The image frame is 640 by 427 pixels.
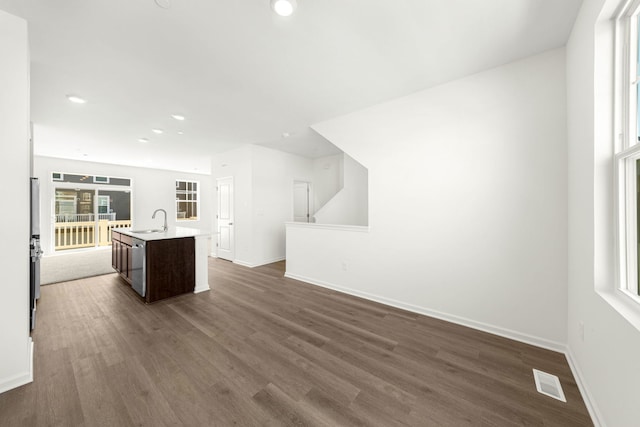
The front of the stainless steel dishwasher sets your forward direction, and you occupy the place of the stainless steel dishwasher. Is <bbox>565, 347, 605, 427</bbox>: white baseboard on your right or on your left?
on your left

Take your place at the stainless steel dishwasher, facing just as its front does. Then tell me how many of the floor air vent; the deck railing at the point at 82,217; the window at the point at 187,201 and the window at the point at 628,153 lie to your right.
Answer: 2

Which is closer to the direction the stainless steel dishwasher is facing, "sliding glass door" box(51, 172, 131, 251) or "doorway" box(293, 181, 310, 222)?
the sliding glass door

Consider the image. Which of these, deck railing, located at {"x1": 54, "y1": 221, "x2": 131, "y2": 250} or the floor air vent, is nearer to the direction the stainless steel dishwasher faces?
the deck railing

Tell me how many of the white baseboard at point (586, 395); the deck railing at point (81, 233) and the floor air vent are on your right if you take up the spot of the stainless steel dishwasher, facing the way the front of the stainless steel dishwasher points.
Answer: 1

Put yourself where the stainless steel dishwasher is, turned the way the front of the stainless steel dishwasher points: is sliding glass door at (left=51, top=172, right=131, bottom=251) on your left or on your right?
on your right

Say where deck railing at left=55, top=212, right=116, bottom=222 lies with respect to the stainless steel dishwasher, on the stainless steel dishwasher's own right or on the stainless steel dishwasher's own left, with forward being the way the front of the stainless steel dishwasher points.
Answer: on the stainless steel dishwasher's own right

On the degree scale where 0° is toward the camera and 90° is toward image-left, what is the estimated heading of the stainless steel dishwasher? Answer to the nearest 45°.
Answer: approximately 90°

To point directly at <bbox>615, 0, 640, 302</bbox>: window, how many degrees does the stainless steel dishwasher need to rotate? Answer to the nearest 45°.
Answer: approximately 135° to its left

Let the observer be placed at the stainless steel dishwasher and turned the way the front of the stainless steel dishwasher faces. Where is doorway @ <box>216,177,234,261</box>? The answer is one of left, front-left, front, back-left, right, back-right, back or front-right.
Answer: back-right

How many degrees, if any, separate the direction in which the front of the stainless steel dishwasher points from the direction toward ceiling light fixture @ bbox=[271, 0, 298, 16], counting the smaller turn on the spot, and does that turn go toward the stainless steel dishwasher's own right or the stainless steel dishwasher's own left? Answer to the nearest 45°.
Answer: approximately 90° to the stainless steel dishwasher's own left

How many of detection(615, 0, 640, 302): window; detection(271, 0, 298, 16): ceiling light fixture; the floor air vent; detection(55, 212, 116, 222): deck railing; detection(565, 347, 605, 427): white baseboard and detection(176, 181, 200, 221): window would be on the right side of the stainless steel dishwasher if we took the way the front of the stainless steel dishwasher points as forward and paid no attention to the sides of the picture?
2

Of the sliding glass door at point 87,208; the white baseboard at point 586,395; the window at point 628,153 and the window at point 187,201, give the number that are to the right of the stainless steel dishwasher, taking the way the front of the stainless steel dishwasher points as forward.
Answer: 2

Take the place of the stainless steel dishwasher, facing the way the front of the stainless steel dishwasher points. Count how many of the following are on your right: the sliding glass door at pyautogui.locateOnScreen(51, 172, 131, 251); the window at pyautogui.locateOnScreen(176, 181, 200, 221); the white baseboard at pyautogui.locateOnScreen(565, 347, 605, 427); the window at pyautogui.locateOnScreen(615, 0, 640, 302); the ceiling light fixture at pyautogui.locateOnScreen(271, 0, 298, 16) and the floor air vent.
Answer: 2

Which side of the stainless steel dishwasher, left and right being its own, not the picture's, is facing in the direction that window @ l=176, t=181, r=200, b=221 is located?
right
